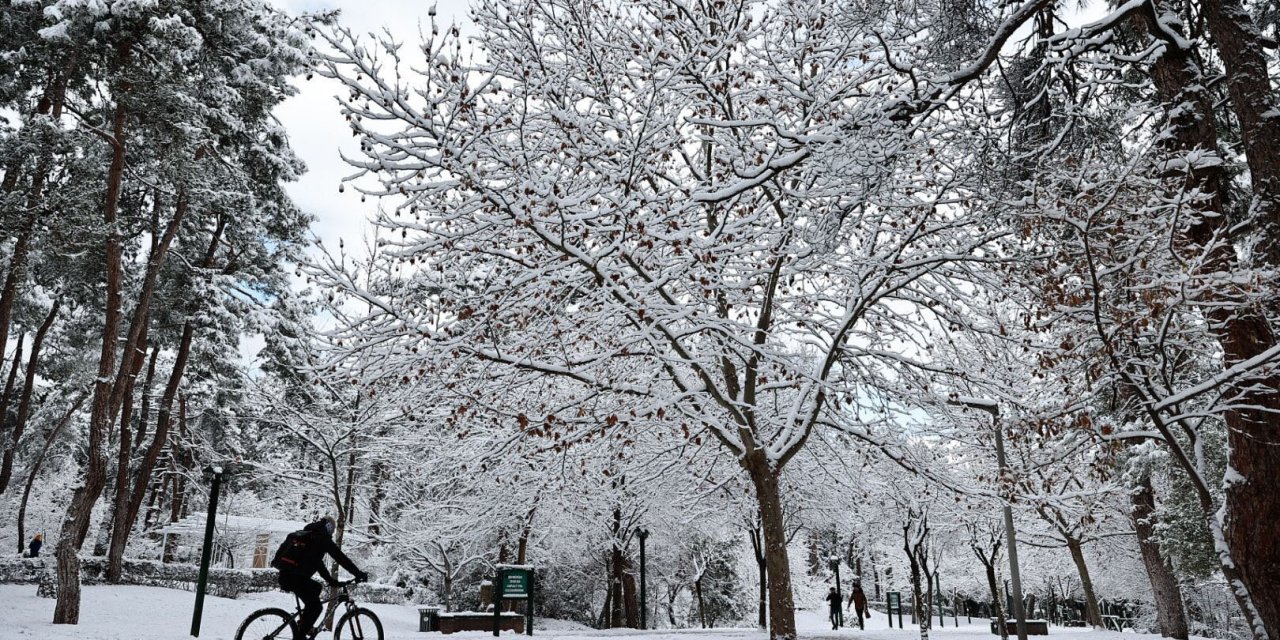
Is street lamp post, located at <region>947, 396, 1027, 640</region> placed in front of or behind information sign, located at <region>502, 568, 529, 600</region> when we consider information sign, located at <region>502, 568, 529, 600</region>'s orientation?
in front

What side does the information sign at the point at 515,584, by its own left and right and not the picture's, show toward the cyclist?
front

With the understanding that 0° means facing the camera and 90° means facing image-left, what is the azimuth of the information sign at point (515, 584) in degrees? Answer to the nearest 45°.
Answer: approximately 0°

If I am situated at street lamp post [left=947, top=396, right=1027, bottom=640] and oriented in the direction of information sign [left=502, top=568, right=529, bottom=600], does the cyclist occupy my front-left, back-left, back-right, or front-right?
front-left
